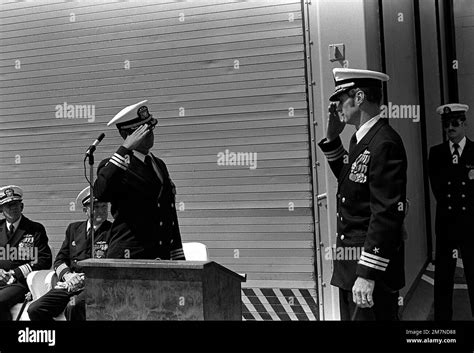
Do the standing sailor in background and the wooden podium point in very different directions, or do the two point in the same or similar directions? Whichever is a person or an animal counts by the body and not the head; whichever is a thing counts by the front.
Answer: same or similar directions

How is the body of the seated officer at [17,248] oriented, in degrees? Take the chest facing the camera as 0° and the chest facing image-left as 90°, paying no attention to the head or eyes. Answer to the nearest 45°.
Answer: approximately 45°

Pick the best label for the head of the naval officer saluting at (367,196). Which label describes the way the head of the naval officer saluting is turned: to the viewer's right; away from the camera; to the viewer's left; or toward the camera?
to the viewer's left

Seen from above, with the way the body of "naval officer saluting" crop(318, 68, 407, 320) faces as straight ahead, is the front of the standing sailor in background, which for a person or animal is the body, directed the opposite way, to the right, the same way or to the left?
to the left

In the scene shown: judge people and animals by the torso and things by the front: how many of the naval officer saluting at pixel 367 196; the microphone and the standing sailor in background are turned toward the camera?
1

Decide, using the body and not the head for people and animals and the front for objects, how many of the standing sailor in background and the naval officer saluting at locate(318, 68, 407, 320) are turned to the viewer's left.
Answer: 1

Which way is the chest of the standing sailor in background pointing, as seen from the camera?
toward the camera

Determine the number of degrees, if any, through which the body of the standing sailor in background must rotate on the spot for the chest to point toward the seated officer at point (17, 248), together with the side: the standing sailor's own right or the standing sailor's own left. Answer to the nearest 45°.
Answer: approximately 90° to the standing sailor's own right

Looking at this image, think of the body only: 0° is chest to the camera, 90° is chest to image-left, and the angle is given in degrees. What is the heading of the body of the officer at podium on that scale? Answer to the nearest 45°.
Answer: approximately 315°

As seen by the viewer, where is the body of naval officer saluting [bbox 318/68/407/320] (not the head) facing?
to the viewer's left

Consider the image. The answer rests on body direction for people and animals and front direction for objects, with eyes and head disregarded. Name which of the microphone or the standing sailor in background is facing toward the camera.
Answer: the standing sailor in background

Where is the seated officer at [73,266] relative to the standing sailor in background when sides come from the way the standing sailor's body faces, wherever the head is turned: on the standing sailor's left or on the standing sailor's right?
on the standing sailor's right

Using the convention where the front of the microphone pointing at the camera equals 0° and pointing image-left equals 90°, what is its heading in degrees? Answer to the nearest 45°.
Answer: approximately 270°
